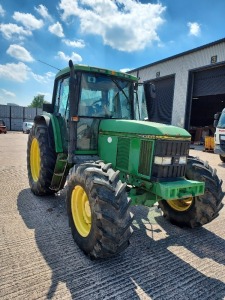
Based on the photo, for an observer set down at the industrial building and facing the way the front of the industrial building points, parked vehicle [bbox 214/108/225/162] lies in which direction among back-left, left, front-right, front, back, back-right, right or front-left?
front-left

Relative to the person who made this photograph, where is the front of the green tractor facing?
facing the viewer and to the right of the viewer

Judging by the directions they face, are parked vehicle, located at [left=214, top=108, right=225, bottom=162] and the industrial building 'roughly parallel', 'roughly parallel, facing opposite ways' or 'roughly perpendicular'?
roughly parallel

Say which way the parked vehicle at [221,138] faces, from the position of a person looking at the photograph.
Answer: facing the viewer and to the left of the viewer

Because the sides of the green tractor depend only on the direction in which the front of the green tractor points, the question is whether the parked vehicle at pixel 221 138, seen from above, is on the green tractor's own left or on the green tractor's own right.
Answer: on the green tractor's own left

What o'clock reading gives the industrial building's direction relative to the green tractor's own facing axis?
The industrial building is roughly at 8 o'clock from the green tractor.

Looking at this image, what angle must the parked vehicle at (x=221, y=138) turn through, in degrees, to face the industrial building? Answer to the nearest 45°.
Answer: approximately 135° to its right

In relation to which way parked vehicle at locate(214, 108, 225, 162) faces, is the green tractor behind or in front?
in front

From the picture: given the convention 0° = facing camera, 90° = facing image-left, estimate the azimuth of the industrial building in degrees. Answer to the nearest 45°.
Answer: approximately 45°

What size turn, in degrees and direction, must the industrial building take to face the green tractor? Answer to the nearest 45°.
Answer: approximately 45° to its left

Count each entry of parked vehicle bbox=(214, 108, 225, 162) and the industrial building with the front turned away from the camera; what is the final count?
0

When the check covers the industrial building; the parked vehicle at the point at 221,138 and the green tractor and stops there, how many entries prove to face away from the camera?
0
